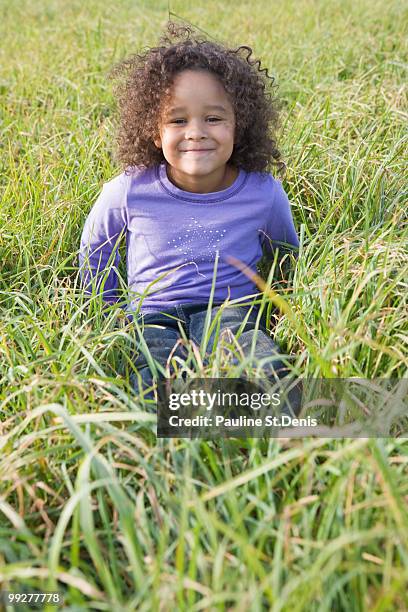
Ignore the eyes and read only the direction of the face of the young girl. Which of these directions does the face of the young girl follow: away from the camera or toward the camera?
toward the camera

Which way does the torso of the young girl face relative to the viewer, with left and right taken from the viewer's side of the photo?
facing the viewer
